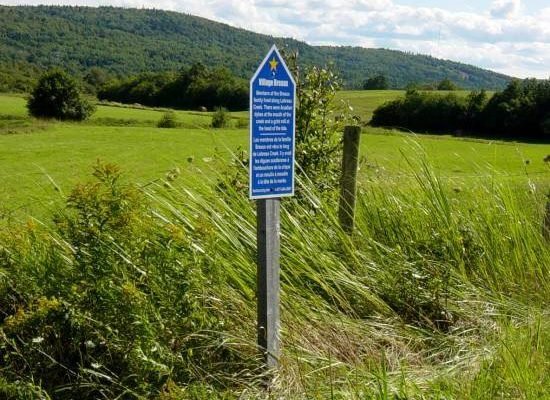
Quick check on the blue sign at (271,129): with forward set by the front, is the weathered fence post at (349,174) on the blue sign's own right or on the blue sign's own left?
on the blue sign's own left

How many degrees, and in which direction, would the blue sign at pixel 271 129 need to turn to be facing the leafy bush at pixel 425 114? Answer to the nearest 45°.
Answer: approximately 135° to its left

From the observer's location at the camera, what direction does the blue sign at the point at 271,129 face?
facing the viewer and to the right of the viewer

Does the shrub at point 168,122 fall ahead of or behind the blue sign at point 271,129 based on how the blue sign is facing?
behind

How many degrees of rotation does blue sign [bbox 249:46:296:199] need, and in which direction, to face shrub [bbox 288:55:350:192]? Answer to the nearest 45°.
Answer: approximately 135° to its left
